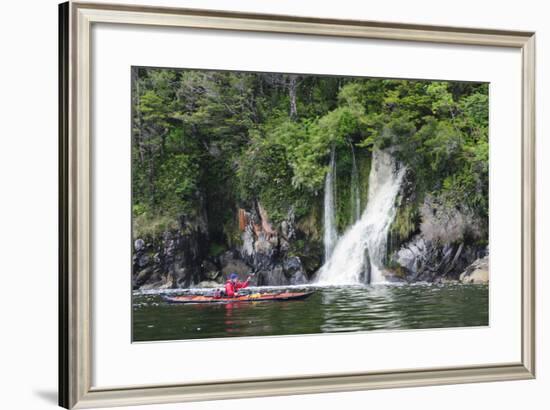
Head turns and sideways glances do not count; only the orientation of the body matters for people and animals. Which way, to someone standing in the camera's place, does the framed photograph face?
facing the viewer and to the right of the viewer
